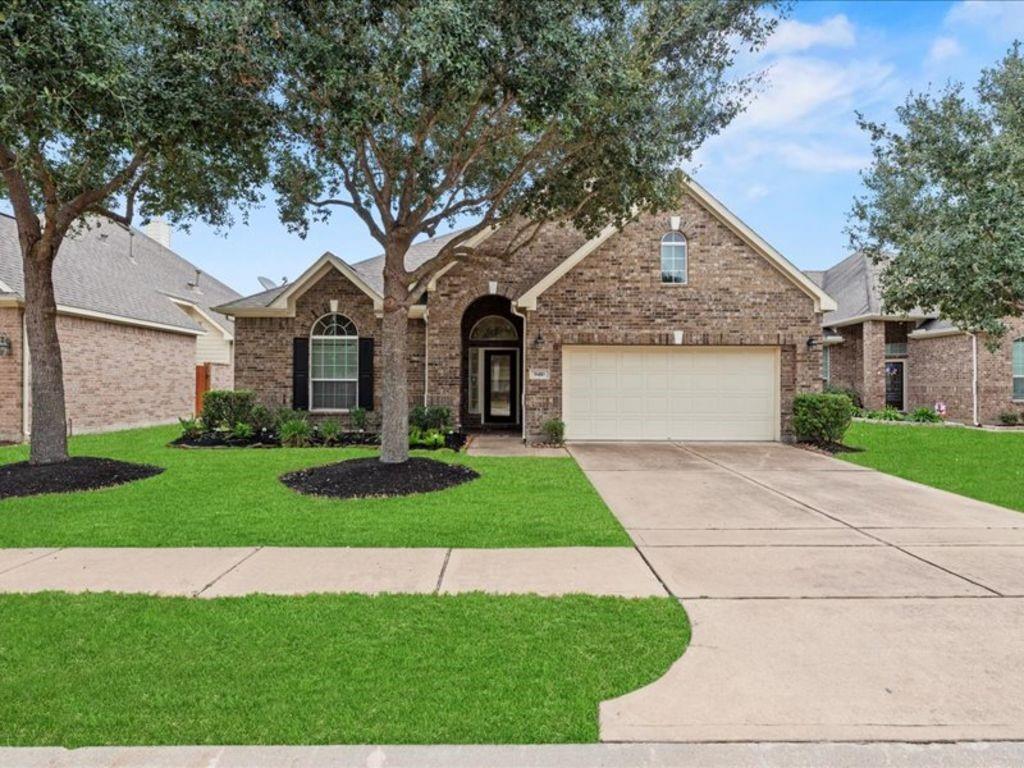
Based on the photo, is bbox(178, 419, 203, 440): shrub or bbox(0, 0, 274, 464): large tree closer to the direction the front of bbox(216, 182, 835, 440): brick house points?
the large tree

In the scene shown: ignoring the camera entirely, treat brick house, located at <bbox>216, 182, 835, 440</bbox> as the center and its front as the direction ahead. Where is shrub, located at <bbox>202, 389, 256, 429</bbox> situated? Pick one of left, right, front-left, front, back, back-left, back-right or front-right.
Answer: right

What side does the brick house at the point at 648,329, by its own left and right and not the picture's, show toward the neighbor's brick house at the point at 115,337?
right

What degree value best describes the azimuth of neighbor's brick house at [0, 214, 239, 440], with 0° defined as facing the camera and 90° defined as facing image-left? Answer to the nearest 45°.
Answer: approximately 45°

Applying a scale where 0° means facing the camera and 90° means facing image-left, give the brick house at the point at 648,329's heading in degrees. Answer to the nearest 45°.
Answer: approximately 0°

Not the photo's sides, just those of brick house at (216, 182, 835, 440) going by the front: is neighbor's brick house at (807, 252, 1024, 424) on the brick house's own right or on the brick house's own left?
on the brick house's own left

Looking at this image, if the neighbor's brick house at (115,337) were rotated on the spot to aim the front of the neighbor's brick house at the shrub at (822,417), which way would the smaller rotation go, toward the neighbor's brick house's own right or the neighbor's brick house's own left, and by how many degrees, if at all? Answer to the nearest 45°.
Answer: approximately 90° to the neighbor's brick house's own left

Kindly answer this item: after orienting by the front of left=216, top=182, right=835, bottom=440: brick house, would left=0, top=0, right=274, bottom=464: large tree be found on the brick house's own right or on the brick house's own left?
on the brick house's own right

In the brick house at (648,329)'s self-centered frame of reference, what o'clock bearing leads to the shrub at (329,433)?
The shrub is roughly at 3 o'clock from the brick house.

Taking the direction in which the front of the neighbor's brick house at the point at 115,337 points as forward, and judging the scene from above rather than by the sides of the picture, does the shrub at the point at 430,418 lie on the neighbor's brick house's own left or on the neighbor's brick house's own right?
on the neighbor's brick house's own left

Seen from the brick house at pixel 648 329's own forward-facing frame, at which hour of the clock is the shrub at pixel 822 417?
The shrub is roughly at 9 o'clock from the brick house.

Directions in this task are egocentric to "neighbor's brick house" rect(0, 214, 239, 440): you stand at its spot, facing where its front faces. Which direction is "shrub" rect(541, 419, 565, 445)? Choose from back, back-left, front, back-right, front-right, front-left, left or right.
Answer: left

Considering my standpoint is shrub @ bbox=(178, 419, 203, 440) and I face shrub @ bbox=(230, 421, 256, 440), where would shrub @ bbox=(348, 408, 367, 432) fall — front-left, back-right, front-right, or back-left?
front-left

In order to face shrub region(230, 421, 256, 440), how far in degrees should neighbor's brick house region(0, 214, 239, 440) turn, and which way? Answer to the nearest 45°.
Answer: approximately 45° to its left

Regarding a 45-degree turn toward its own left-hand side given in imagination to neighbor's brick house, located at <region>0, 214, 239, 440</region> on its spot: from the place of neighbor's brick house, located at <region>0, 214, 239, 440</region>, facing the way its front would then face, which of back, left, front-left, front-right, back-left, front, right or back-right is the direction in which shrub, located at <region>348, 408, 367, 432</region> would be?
front-left

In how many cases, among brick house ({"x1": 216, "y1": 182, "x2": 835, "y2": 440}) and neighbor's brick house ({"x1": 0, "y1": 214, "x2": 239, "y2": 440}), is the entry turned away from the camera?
0

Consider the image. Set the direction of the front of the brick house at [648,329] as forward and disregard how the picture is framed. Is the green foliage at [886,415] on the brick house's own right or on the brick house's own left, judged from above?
on the brick house's own left
